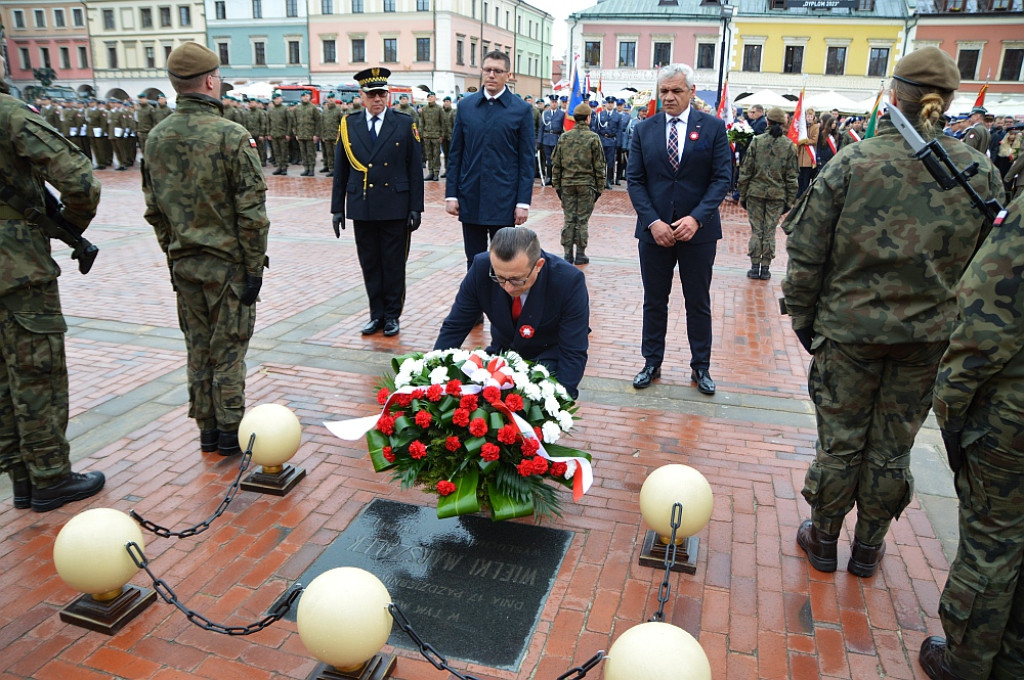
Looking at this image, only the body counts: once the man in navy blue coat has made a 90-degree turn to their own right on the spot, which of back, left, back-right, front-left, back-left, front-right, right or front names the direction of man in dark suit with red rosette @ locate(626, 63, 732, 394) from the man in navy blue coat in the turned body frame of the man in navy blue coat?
back-left

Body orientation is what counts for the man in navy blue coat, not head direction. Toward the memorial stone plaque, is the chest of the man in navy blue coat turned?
yes

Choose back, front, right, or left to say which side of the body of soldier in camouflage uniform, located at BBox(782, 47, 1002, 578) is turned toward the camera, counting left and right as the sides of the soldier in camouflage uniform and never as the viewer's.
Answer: back

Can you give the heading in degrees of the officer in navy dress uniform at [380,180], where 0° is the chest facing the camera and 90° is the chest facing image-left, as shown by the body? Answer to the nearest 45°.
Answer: approximately 0°

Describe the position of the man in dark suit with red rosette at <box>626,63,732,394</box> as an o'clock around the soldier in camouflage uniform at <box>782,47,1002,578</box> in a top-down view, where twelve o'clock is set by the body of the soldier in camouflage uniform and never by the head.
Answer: The man in dark suit with red rosette is roughly at 11 o'clock from the soldier in camouflage uniform.
